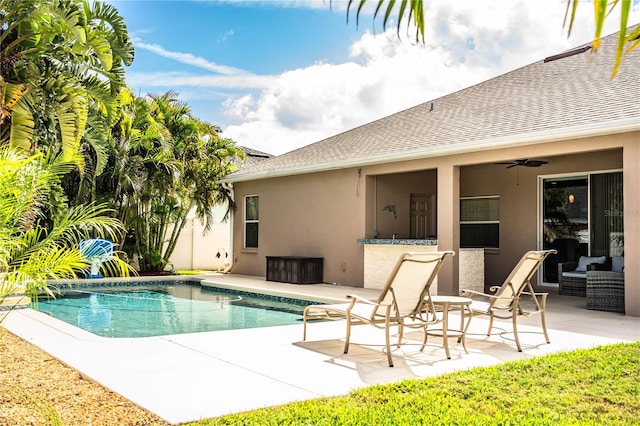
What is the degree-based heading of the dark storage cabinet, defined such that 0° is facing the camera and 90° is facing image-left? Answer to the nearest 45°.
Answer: approximately 45°

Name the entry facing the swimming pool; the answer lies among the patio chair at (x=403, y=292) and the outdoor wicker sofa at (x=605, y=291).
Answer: the patio chair

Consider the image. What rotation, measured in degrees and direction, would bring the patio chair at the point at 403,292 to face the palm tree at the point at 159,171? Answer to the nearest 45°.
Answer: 0° — it already faces it

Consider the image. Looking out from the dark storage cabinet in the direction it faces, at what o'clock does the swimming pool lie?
The swimming pool is roughly at 12 o'clock from the dark storage cabinet.

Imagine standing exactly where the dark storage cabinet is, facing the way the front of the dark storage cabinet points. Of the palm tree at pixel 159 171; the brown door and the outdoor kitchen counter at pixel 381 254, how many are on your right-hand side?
1

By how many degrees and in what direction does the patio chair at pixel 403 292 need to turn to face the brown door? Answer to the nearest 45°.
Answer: approximately 45° to its right

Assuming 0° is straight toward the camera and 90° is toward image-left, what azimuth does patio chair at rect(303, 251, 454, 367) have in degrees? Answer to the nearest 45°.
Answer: approximately 135°

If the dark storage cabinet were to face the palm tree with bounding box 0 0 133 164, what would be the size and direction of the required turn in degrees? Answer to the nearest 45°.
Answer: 0° — it already faces it

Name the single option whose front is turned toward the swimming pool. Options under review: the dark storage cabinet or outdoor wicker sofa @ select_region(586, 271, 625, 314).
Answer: the dark storage cabinet
